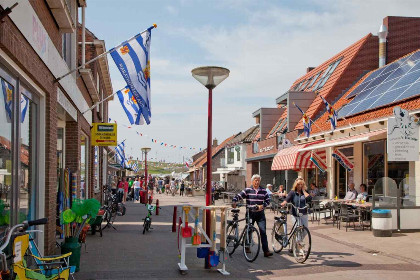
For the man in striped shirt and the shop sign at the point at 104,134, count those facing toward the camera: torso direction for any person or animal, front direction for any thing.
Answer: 2

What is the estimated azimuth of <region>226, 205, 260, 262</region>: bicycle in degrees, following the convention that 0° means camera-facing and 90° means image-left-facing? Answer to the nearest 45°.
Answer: approximately 315°

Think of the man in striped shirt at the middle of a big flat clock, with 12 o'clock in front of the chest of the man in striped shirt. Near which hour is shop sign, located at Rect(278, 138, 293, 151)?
The shop sign is roughly at 6 o'clock from the man in striped shirt.

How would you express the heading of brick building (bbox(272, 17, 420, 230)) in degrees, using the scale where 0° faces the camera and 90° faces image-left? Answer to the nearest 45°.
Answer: approximately 45°

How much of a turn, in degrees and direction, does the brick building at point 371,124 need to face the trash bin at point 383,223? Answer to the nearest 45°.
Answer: approximately 45° to its left

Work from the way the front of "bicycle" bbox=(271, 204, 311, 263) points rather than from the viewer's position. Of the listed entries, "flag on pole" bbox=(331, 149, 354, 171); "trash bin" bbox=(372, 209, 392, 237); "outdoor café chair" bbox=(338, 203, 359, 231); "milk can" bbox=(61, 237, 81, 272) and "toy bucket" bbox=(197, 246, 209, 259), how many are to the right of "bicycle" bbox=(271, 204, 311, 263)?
2

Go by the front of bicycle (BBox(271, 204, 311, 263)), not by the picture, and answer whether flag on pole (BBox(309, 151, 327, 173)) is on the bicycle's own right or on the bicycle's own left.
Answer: on the bicycle's own left

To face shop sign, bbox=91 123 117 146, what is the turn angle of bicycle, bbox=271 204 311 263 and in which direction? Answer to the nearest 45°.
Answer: approximately 180°

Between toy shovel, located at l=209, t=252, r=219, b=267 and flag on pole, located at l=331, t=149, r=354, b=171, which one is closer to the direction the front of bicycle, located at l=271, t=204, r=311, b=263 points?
the toy shovel

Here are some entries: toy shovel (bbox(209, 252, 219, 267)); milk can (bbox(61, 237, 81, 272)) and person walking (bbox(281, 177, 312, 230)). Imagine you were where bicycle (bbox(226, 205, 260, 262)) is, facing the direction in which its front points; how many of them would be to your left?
1
